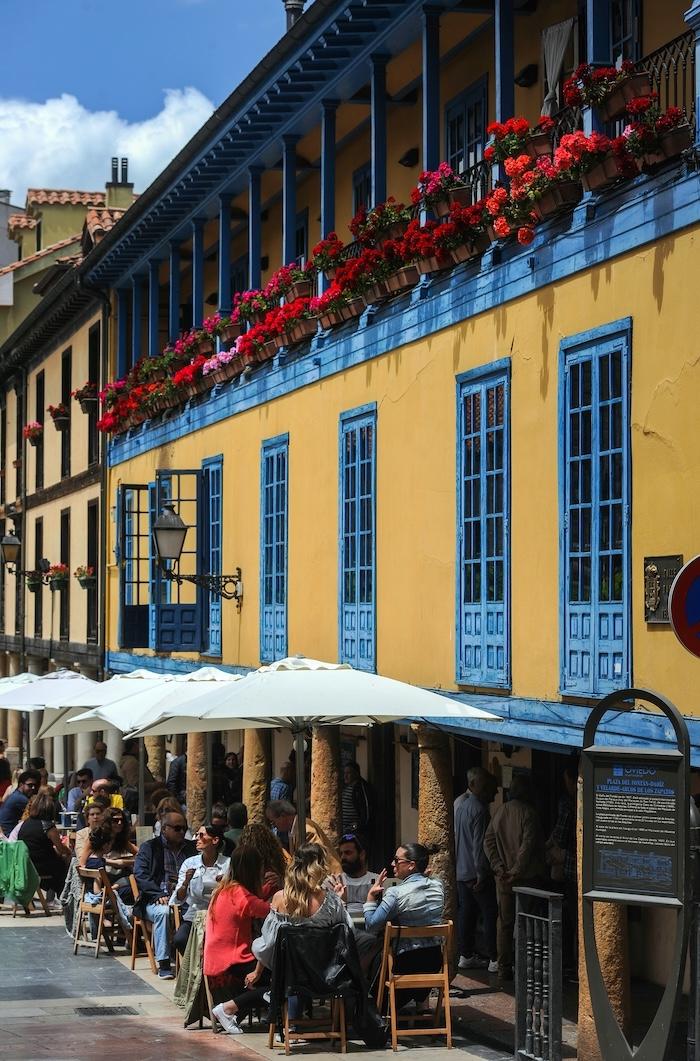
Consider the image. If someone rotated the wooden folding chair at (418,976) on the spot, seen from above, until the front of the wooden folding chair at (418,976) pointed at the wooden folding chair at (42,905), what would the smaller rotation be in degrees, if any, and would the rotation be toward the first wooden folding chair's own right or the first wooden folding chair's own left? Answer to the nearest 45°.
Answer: approximately 45° to the first wooden folding chair's own left

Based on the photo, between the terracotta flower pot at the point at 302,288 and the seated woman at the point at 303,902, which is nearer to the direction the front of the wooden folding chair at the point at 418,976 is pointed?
the terracotta flower pot

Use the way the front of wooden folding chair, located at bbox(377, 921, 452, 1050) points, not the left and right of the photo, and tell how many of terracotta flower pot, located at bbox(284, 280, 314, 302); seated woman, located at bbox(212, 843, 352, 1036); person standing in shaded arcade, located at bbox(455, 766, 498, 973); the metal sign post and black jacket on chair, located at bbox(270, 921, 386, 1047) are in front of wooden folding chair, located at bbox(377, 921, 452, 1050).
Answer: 2

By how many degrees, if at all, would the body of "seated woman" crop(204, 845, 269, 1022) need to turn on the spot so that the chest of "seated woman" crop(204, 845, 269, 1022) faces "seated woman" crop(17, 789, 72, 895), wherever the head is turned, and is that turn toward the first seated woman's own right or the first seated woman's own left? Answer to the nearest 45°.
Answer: approximately 45° to the first seated woman's own left

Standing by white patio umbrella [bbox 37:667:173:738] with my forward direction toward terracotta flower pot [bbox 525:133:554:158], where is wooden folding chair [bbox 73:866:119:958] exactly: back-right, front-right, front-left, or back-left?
front-right

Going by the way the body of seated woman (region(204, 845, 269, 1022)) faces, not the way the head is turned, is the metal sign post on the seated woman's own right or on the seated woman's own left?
on the seated woman's own right

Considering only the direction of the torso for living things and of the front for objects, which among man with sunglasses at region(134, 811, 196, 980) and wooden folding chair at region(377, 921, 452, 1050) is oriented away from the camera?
the wooden folding chair

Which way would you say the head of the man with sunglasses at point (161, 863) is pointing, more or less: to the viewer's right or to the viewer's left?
to the viewer's right

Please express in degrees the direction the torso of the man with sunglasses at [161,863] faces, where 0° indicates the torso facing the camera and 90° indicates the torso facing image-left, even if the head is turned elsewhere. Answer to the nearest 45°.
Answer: approximately 315°

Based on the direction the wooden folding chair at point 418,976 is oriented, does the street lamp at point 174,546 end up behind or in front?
in front

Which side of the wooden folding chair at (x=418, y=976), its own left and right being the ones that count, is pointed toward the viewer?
back

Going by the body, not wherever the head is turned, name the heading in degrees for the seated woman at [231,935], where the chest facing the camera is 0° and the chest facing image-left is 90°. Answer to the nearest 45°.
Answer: approximately 225°

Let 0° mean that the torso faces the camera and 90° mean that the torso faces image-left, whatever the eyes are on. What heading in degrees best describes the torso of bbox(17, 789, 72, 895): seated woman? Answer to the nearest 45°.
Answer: approximately 225°

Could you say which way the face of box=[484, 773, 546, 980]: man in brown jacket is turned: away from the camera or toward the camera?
away from the camera
